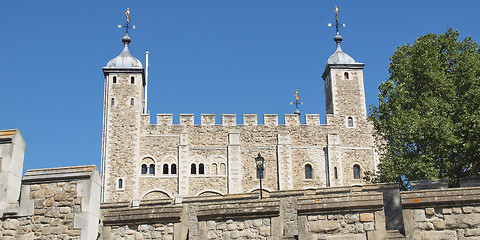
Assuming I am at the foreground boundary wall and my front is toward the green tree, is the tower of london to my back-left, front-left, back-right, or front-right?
front-left

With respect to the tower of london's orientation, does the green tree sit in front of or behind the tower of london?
in front

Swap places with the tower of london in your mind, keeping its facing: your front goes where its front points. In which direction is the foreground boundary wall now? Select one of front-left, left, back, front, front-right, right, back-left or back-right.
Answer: front

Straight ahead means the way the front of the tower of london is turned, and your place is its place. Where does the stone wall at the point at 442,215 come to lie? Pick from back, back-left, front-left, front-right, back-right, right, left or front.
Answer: front

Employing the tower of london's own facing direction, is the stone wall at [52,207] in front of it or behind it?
in front

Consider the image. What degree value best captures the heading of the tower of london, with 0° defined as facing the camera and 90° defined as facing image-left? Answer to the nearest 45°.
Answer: approximately 0°
